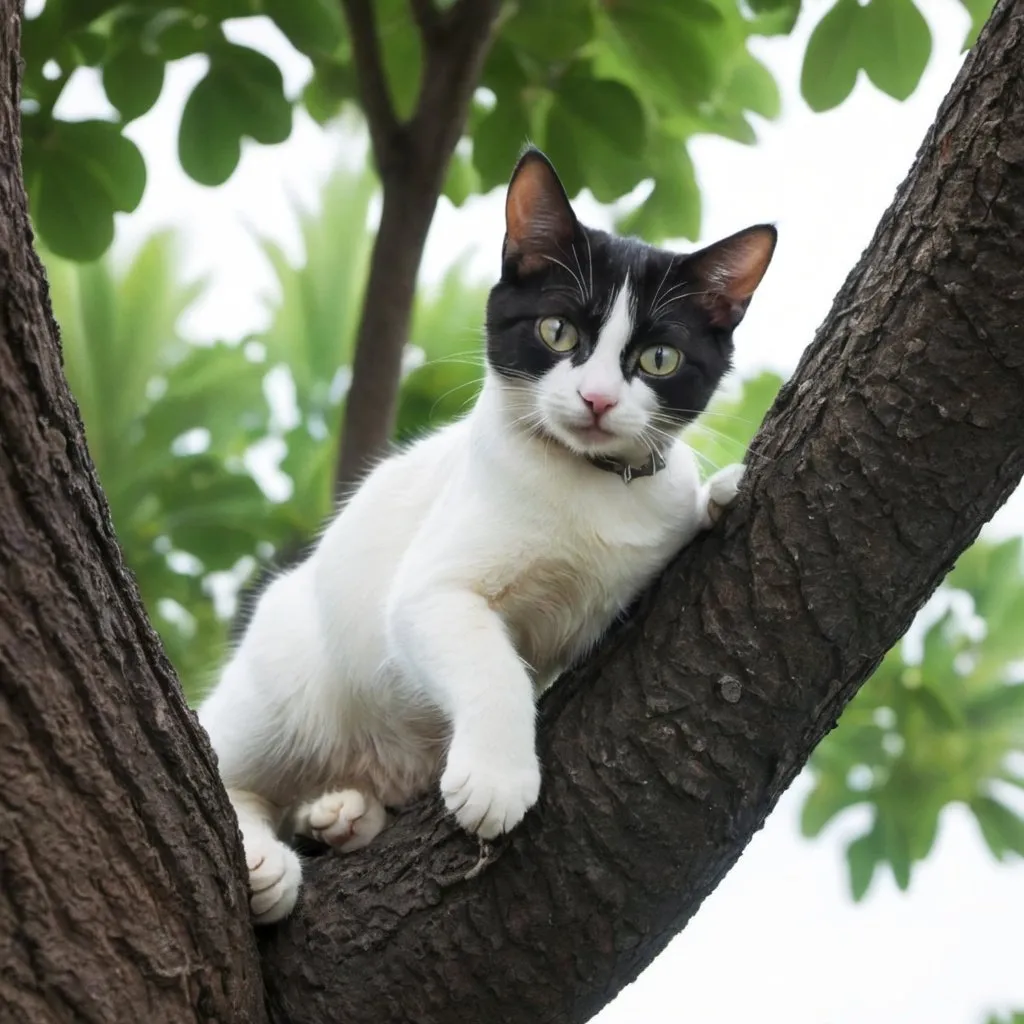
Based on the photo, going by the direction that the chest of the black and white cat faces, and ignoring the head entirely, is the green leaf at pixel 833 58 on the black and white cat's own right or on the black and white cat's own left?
on the black and white cat's own left

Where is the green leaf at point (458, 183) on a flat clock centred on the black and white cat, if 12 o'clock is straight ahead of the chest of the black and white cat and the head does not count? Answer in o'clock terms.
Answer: The green leaf is roughly at 7 o'clock from the black and white cat.

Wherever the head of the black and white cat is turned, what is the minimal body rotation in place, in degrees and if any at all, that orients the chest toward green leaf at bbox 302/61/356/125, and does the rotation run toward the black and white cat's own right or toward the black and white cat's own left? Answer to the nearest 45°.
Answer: approximately 180°

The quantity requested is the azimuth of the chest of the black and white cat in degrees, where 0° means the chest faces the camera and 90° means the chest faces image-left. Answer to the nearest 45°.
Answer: approximately 315°

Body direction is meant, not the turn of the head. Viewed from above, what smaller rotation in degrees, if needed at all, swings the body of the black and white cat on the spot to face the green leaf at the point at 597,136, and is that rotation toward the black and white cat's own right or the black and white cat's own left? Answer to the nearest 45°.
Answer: approximately 135° to the black and white cat's own left

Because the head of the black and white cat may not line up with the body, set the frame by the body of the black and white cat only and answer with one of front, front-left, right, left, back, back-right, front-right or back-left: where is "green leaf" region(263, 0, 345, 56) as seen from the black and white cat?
back

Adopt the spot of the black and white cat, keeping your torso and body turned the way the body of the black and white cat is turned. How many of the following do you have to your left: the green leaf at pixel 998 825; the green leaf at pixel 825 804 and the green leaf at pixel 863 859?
3

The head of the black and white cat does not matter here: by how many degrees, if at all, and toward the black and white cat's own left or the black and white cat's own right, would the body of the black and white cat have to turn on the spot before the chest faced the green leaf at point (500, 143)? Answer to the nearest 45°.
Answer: approximately 135° to the black and white cat's own left

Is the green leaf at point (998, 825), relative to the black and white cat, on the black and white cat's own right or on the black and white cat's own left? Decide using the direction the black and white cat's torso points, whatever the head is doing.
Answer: on the black and white cat's own left

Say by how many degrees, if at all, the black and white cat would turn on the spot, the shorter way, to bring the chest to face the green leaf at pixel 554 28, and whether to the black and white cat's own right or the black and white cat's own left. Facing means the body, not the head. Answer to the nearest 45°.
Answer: approximately 135° to the black and white cat's own left

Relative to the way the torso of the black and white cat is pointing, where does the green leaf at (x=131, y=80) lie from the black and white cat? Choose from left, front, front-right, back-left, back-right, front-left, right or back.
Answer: back

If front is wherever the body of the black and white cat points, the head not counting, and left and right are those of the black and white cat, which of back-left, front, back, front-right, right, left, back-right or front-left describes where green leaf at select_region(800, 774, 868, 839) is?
left

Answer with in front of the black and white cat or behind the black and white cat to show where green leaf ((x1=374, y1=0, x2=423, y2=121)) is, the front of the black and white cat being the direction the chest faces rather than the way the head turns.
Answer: behind

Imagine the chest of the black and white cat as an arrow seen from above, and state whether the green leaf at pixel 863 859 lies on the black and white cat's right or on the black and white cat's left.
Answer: on the black and white cat's left

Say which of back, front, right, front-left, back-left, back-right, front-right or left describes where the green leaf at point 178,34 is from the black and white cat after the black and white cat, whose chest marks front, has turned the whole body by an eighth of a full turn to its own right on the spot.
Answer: back-right
